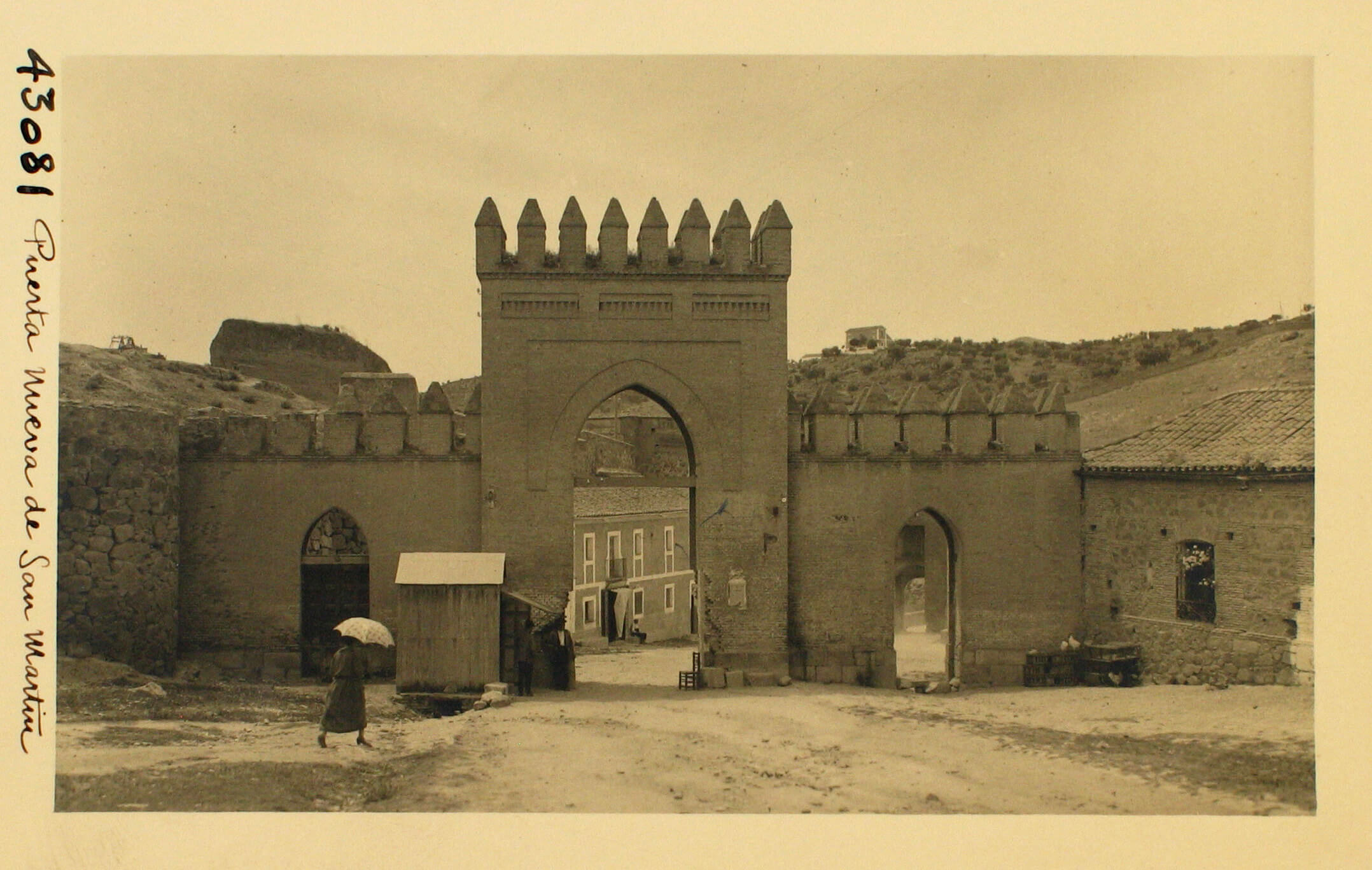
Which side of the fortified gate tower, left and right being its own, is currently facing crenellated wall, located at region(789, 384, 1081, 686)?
left

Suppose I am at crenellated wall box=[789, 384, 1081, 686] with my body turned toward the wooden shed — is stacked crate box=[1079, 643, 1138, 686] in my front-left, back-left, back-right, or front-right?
back-left

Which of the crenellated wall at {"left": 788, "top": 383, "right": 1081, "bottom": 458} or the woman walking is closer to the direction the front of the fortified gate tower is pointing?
the woman walking

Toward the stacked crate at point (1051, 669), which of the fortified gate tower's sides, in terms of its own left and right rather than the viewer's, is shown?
left

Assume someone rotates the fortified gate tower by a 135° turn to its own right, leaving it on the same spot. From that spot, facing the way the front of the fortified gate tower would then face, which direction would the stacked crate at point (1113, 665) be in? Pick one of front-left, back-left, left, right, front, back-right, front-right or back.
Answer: back-right

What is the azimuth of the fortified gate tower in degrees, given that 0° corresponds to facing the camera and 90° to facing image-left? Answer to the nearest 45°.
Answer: approximately 0°

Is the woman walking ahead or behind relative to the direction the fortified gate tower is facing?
ahead
